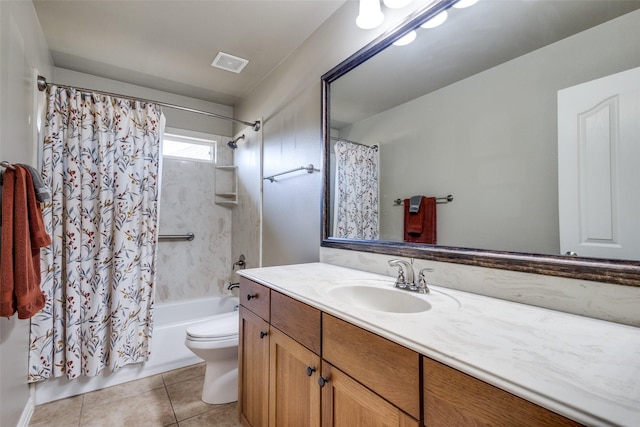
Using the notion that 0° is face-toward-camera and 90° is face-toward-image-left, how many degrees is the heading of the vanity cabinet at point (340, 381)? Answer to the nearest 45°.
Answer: approximately 45°

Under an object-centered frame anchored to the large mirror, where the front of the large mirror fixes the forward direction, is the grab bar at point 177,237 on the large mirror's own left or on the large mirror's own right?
on the large mirror's own right

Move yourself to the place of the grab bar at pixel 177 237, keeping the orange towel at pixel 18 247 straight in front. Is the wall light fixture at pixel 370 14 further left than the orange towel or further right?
left

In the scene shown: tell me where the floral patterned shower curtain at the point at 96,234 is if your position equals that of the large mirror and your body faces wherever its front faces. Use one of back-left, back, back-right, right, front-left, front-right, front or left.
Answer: front-right

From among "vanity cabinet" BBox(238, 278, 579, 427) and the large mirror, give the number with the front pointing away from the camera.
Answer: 0

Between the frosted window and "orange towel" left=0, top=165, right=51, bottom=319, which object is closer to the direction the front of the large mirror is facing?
the orange towel
